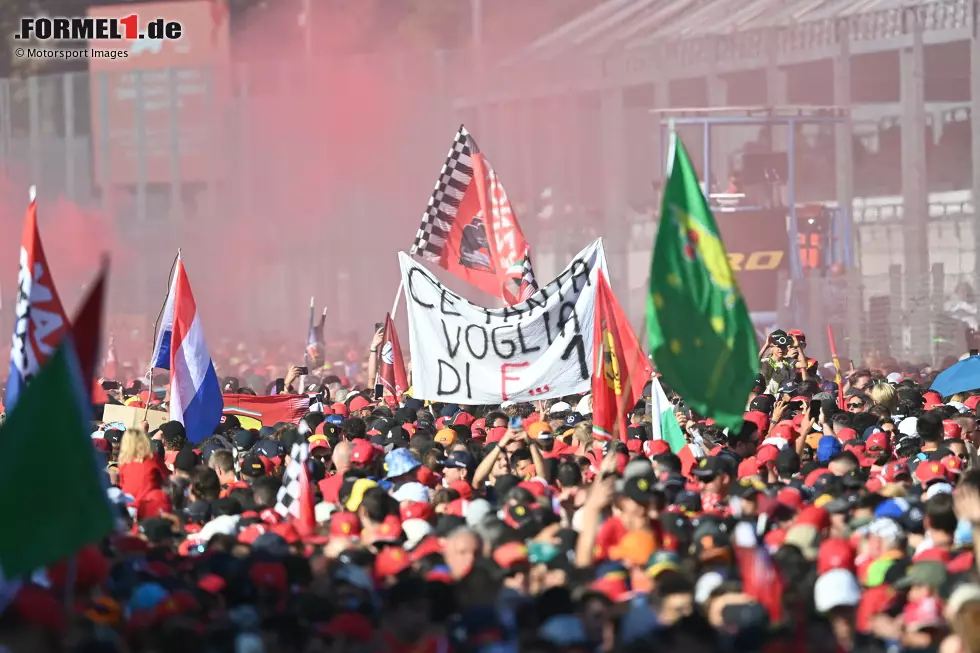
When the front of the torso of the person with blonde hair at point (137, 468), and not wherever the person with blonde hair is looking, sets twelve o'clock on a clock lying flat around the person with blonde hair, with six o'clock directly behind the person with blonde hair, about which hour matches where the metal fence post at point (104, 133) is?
The metal fence post is roughly at 12 o'clock from the person with blonde hair.

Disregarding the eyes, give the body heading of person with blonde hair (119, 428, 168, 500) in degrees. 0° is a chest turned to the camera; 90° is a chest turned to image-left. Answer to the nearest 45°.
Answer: approximately 180°

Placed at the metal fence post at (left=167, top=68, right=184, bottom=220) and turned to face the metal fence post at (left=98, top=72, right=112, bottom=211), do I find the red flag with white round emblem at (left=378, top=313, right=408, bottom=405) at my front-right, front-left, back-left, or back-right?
back-left

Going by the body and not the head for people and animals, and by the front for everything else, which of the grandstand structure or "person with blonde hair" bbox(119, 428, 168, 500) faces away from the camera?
the person with blonde hair

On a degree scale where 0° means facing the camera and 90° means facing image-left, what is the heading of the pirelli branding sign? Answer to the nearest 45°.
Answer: approximately 0°

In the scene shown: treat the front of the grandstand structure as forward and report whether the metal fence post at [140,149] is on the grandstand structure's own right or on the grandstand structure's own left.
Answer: on the grandstand structure's own right

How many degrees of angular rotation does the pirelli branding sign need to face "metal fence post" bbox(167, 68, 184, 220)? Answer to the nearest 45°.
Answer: approximately 135° to its right

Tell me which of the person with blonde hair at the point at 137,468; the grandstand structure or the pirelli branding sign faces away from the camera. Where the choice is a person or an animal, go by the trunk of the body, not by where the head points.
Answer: the person with blonde hair

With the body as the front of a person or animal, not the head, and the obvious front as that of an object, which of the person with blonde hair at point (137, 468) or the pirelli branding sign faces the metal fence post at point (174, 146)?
the person with blonde hair

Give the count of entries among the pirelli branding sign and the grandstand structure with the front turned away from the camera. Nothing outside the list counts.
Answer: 0

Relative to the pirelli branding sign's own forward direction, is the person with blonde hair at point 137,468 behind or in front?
in front

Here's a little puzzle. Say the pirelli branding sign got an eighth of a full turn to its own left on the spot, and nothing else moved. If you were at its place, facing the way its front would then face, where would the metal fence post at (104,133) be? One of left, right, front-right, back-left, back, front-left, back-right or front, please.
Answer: back

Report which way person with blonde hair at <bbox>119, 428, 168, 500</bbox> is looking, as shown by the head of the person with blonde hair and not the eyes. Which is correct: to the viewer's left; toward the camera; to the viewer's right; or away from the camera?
away from the camera

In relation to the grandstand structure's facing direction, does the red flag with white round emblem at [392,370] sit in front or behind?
in front

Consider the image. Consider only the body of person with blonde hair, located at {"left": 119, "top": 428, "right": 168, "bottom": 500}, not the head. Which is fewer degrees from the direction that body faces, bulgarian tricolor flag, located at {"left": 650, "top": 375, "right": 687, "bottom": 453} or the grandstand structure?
the grandstand structure

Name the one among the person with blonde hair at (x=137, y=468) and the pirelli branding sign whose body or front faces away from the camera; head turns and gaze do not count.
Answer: the person with blonde hair

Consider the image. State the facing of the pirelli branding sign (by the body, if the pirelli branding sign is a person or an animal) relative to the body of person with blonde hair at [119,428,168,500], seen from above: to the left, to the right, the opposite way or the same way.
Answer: the opposite way
